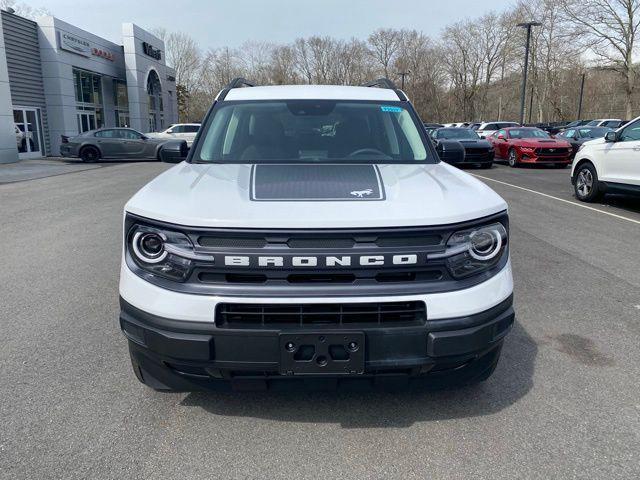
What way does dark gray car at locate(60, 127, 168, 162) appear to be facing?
to the viewer's right

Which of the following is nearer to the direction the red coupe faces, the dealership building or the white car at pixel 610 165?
the white car

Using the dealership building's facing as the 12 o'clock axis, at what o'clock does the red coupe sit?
The red coupe is roughly at 12 o'clock from the dealership building.

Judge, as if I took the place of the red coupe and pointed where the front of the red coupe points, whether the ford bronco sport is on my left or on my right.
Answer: on my right

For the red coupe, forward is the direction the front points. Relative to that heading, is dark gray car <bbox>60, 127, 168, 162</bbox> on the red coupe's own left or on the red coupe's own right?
on the red coupe's own right

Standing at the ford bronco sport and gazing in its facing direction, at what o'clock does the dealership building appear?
The dealership building is roughly at 5 o'clock from the ford bronco sport.

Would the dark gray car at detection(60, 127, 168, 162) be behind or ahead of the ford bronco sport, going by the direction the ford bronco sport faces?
behind

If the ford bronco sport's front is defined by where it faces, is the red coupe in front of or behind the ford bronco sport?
behind

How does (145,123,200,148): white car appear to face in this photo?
to the viewer's left

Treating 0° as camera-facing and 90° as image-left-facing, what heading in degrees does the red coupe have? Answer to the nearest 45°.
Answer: approximately 315°
